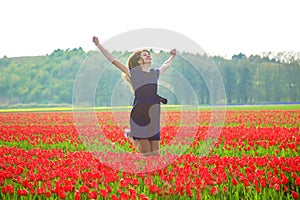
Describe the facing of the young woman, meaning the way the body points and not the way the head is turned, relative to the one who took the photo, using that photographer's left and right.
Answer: facing the viewer and to the right of the viewer
